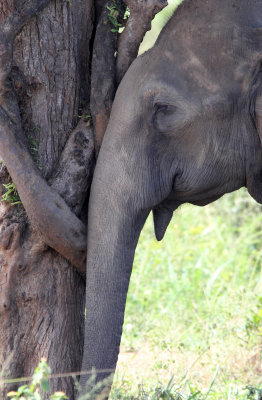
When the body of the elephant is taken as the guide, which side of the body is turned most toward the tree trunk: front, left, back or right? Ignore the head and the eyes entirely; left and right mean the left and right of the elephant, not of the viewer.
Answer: front

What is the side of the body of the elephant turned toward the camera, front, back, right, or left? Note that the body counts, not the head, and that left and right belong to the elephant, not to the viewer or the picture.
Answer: left
